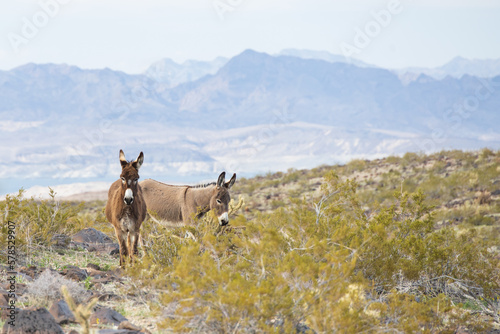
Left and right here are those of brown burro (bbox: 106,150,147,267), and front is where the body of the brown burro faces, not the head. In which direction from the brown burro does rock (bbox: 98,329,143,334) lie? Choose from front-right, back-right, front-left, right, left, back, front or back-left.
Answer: front

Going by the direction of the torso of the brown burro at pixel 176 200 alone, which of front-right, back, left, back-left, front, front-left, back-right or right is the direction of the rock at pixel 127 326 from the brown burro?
right

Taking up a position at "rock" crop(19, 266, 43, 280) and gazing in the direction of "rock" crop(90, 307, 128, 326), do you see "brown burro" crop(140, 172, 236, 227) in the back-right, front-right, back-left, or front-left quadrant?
back-left

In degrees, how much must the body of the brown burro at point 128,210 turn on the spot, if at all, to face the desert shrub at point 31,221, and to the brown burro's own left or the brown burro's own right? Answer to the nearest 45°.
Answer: approximately 135° to the brown burro's own right

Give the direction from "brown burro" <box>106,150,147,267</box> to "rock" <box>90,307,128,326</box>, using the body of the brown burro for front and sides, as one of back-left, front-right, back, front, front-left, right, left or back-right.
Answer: front

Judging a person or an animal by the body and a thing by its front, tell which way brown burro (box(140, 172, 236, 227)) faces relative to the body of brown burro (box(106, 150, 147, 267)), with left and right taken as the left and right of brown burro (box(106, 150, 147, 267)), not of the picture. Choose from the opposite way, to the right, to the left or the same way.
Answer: to the left

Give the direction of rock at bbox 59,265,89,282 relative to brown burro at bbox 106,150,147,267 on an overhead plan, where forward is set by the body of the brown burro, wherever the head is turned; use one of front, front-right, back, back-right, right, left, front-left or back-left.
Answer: front-right

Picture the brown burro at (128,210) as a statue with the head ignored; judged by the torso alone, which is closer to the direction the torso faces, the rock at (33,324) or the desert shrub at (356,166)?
the rock

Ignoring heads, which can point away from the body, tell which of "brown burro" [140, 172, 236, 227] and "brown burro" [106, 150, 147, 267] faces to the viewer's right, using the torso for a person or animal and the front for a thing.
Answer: "brown burro" [140, 172, 236, 227]

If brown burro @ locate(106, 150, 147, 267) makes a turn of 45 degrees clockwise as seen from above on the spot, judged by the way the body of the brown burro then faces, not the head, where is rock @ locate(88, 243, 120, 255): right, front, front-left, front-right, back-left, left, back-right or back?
back-right

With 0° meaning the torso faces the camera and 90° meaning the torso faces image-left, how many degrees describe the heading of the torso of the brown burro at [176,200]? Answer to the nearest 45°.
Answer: approximately 270°

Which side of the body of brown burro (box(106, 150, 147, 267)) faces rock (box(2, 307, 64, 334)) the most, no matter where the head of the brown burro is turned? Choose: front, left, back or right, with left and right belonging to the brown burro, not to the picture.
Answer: front

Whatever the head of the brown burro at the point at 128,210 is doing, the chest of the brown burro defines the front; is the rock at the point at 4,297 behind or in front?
in front

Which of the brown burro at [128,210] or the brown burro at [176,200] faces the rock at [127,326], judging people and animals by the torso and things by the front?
the brown burro at [128,210]

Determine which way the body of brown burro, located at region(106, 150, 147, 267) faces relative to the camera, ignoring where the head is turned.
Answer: toward the camera

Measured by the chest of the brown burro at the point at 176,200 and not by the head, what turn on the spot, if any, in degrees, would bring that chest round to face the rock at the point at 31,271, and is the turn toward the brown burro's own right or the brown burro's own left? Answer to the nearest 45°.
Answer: approximately 135° to the brown burro's own right

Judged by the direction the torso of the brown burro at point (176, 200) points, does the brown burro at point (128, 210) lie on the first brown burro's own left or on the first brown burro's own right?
on the first brown burro's own right
